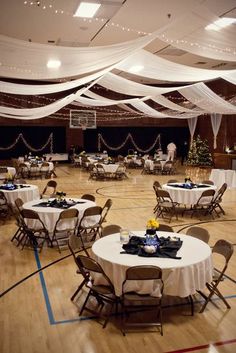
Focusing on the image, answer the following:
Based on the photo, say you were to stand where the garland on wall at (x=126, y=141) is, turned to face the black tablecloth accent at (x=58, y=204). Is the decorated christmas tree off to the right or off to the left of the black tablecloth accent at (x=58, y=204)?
left

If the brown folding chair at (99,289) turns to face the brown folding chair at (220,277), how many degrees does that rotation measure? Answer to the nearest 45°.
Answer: approximately 45° to its right

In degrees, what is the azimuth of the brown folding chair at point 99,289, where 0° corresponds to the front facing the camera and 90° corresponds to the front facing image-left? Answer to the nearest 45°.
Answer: approximately 225°

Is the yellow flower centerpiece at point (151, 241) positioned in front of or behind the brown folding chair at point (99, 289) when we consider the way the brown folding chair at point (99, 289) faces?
in front

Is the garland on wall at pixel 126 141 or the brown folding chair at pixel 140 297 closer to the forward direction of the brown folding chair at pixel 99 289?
the garland on wall

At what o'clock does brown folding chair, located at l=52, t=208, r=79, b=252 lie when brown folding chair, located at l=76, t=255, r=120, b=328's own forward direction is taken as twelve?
brown folding chair, located at l=52, t=208, r=79, b=252 is roughly at 10 o'clock from brown folding chair, located at l=76, t=255, r=120, b=328.

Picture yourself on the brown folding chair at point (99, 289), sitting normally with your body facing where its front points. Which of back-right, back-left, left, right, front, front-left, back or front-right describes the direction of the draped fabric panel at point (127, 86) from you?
front-left

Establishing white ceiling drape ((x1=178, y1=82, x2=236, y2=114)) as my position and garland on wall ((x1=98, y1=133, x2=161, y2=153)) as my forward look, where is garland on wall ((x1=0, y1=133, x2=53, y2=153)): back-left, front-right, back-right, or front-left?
front-left
